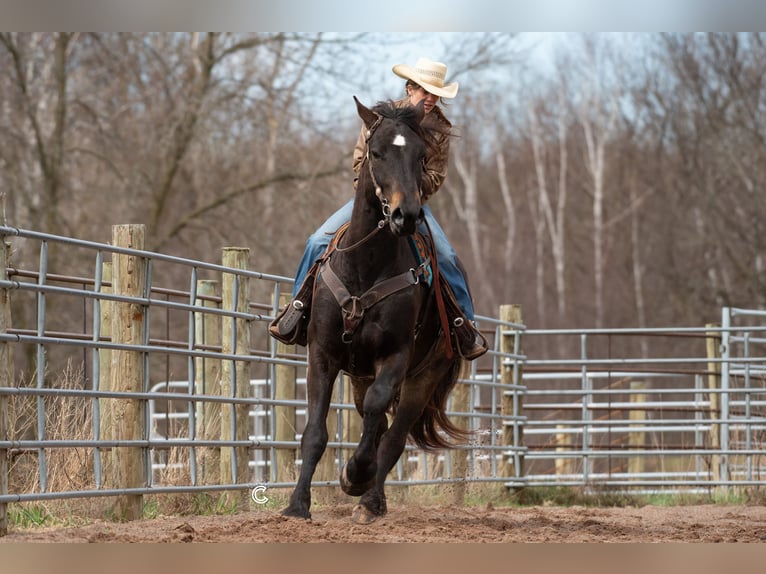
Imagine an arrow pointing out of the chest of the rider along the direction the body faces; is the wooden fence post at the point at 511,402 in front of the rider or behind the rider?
behind

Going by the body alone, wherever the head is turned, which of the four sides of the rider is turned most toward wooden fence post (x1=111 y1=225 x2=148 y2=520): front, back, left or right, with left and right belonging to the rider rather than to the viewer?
right

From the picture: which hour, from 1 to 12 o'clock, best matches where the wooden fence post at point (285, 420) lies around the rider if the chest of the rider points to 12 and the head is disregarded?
The wooden fence post is roughly at 5 o'clock from the rider.

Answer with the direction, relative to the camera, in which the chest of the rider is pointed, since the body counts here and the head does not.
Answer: toward the camera

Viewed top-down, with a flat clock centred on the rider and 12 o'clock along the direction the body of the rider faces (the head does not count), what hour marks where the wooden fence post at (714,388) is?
The wooden fence post is roughly at 7 o'clock from the rider.

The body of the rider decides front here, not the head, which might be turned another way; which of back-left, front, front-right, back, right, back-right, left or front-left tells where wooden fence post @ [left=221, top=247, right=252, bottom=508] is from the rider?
back-right

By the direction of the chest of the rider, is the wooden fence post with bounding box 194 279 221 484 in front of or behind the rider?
behind

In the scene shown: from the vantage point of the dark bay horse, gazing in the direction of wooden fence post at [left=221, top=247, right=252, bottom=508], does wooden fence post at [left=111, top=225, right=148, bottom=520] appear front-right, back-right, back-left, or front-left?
front-left
